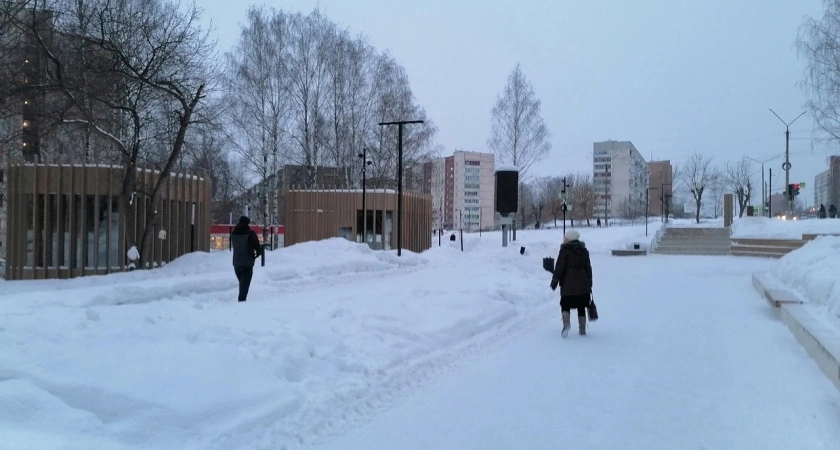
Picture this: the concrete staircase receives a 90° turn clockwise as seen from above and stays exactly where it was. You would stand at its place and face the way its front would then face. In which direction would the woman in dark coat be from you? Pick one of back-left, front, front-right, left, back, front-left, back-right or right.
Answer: left

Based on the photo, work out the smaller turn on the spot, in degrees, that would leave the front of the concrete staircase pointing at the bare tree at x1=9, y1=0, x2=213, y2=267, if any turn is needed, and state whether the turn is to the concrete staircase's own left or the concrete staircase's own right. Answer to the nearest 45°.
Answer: approximately 45° to the concrete staircase's own right

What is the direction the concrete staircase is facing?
toward the camera

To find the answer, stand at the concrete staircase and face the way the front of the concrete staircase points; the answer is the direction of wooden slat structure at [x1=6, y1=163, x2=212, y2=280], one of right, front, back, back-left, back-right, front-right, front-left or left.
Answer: front-right

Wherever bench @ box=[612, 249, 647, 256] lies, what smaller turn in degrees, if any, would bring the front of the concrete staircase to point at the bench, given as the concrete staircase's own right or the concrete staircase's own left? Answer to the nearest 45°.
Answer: approximately 45° to the concrete staircase's own right

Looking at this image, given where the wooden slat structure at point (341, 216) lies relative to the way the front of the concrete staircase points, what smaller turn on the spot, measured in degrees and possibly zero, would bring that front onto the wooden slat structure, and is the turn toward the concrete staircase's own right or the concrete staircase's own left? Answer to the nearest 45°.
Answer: approximately 45° to the concrete staircase's own right
